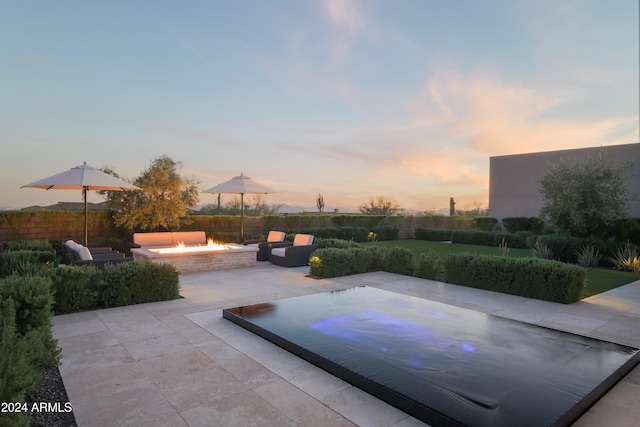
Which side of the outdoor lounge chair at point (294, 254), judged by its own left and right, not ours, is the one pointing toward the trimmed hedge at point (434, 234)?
back

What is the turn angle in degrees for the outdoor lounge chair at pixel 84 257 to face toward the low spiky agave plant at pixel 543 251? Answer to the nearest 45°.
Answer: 0° — it already faces it

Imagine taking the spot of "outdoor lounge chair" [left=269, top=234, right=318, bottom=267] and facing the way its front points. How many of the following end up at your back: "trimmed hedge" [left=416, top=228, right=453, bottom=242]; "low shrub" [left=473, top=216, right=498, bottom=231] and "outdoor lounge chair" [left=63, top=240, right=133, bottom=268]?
2

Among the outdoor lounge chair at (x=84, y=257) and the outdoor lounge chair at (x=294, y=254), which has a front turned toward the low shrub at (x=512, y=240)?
the outdoor lounge chair at (x=84, y=257)

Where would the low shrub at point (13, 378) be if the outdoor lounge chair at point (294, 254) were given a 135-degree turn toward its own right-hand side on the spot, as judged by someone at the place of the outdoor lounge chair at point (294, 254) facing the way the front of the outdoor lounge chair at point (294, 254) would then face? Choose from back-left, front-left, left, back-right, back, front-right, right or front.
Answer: back

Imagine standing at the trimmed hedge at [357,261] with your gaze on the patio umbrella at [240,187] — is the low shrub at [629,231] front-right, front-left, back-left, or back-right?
back-right

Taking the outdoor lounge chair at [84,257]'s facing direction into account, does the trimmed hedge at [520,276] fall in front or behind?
in front

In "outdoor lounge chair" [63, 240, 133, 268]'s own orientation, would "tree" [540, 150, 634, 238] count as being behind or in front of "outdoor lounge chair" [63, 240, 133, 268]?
in front

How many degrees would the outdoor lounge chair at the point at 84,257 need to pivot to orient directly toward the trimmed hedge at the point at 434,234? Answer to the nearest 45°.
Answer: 0° — it already faces it

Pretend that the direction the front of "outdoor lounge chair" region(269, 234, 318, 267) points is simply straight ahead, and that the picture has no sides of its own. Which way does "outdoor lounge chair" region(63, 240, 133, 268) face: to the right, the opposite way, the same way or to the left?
the opposite way

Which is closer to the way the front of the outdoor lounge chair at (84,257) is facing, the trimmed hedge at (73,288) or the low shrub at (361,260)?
the low shrub

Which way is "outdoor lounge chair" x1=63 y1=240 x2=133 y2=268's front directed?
to the viewer's right

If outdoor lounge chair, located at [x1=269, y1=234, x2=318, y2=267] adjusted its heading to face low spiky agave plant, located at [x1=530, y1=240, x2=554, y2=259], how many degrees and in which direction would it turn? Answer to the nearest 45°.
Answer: approximately 135° to its left

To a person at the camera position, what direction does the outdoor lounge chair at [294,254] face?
facing the viewer and to the left of the viewer

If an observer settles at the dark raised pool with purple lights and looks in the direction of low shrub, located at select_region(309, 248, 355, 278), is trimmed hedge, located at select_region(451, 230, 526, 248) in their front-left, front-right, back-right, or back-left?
front-right

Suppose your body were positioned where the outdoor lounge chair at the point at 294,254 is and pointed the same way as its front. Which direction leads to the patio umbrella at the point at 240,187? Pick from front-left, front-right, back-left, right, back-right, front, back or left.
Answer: right

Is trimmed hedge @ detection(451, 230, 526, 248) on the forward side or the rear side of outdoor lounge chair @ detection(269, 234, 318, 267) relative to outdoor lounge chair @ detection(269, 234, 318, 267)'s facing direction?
on the rear side

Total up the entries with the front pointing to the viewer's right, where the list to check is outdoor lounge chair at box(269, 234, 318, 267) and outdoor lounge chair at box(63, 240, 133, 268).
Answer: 1
